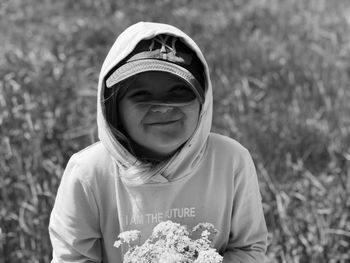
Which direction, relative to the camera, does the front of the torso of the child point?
toward the camera

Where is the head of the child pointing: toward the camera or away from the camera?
toward the camera
